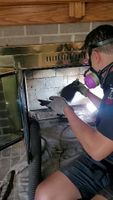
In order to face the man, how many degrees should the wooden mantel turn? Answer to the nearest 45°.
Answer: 0° — it already faces them

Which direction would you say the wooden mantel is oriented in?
toward the camera

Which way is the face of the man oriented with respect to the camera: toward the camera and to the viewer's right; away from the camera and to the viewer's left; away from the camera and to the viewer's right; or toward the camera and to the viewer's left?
away from the camera and to the viewer's left
